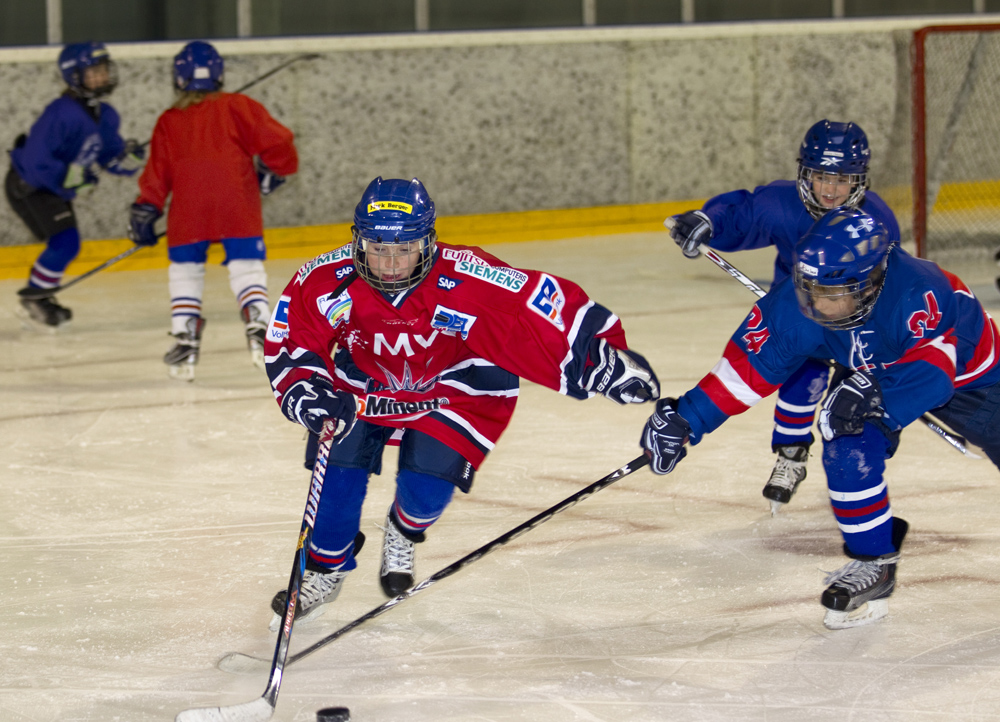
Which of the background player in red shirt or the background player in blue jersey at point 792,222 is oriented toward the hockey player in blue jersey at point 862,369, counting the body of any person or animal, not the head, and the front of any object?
the background player in blue jersey

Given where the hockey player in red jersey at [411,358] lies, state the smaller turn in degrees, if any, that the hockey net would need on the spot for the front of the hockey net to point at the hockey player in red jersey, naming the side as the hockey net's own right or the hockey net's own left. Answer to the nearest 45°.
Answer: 0° — it already faces them

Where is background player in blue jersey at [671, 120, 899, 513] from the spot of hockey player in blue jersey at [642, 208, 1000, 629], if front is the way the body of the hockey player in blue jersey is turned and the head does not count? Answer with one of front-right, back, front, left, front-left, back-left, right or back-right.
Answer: back-right

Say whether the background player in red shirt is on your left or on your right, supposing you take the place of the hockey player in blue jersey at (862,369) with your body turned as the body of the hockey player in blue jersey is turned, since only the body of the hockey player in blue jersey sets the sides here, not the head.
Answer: on your right

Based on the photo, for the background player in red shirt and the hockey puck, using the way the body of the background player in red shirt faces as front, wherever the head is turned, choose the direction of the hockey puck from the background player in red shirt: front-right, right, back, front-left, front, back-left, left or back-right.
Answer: back

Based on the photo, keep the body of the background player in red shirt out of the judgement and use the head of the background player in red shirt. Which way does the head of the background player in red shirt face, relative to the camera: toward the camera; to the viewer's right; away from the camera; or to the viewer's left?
away from the camera

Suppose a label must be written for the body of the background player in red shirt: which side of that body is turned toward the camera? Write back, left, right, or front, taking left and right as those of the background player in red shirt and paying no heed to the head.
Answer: back

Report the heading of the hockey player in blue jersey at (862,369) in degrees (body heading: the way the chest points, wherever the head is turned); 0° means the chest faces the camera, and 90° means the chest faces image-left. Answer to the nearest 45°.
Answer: approximately 45°

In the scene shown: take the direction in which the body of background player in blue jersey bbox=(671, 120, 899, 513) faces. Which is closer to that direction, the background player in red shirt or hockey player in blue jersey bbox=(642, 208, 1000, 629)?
the hockey player in blue jersey
